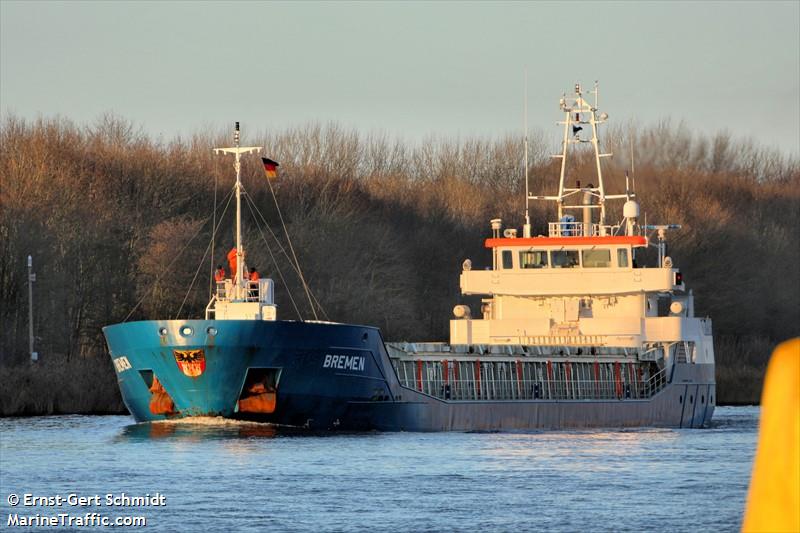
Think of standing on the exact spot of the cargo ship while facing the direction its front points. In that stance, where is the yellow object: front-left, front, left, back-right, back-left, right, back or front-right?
front-left
